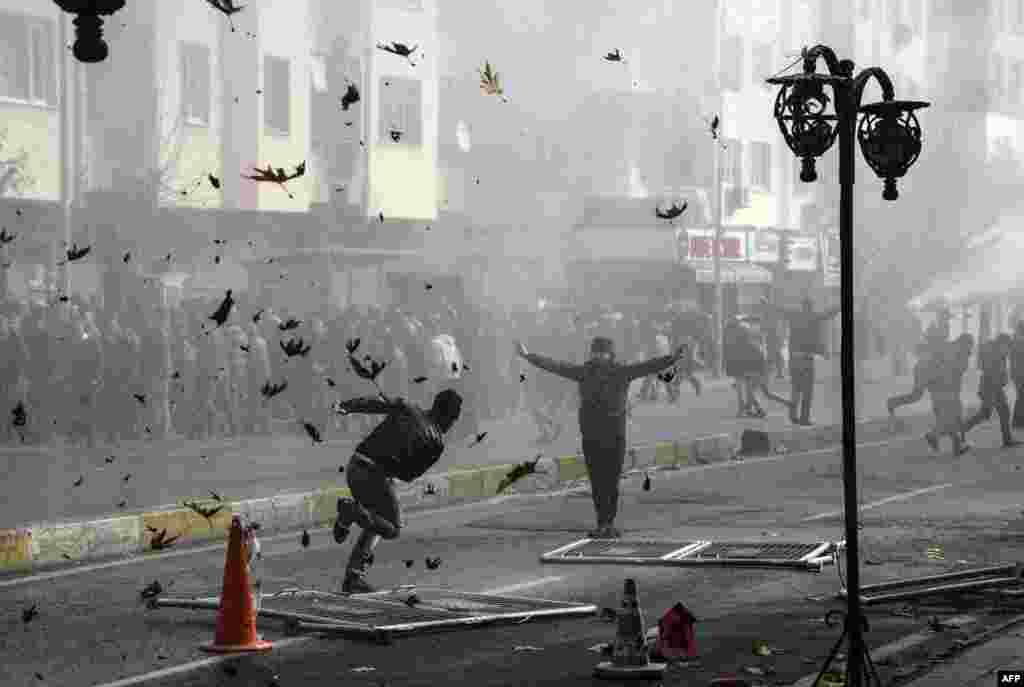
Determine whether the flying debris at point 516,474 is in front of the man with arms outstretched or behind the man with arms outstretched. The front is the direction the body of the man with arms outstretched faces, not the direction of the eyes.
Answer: behind

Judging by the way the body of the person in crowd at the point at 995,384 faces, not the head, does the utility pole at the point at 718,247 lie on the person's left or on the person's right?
on the person's left

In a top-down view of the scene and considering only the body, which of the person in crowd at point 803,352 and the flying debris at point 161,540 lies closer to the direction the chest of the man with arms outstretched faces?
the flying debris

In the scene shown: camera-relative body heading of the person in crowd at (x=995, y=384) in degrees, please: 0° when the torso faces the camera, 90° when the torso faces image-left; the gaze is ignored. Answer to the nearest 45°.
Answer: approximately 270°

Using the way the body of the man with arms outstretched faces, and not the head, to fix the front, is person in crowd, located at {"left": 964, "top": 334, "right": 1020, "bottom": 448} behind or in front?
behind

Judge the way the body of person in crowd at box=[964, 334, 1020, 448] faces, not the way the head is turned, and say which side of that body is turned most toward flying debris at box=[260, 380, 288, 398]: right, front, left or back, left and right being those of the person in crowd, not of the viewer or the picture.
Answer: back

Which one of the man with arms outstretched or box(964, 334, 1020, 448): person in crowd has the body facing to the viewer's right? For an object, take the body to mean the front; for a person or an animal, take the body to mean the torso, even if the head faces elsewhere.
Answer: the person in crowd
